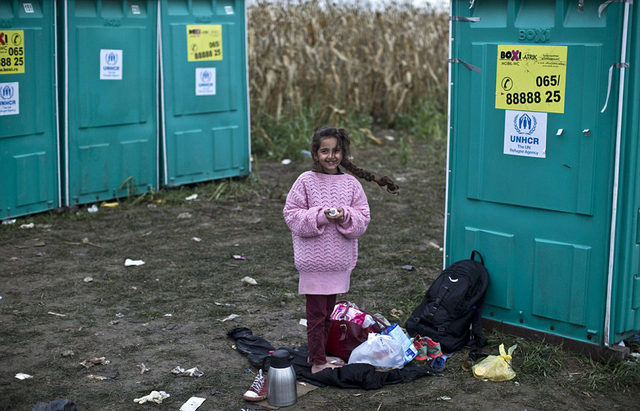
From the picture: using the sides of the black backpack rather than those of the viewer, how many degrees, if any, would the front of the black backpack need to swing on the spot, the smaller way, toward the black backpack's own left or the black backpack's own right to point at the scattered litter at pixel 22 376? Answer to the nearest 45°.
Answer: approximately 45° to the black backpack's own right

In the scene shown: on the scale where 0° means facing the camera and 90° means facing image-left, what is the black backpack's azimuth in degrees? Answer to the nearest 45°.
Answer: approximately 45°

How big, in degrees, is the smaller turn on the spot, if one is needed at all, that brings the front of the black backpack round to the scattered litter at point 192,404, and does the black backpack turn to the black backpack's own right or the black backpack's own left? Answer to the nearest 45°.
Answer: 0° — it already faces it

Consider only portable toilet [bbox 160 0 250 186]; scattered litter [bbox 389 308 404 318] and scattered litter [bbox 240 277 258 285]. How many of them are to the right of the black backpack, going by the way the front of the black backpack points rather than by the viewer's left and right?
3

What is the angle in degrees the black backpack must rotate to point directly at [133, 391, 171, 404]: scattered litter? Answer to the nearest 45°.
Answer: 0° — it already faces it

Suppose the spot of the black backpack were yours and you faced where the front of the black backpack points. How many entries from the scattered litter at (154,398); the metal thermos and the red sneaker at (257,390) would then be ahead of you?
3

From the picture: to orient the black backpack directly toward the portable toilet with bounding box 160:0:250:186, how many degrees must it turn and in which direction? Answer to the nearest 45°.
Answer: approximately 90° to its right

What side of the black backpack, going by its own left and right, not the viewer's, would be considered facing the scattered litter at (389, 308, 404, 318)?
right

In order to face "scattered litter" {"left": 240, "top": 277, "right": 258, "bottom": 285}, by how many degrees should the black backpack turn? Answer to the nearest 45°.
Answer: approximately 90° to its right

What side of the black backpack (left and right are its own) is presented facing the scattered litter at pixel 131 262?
right
